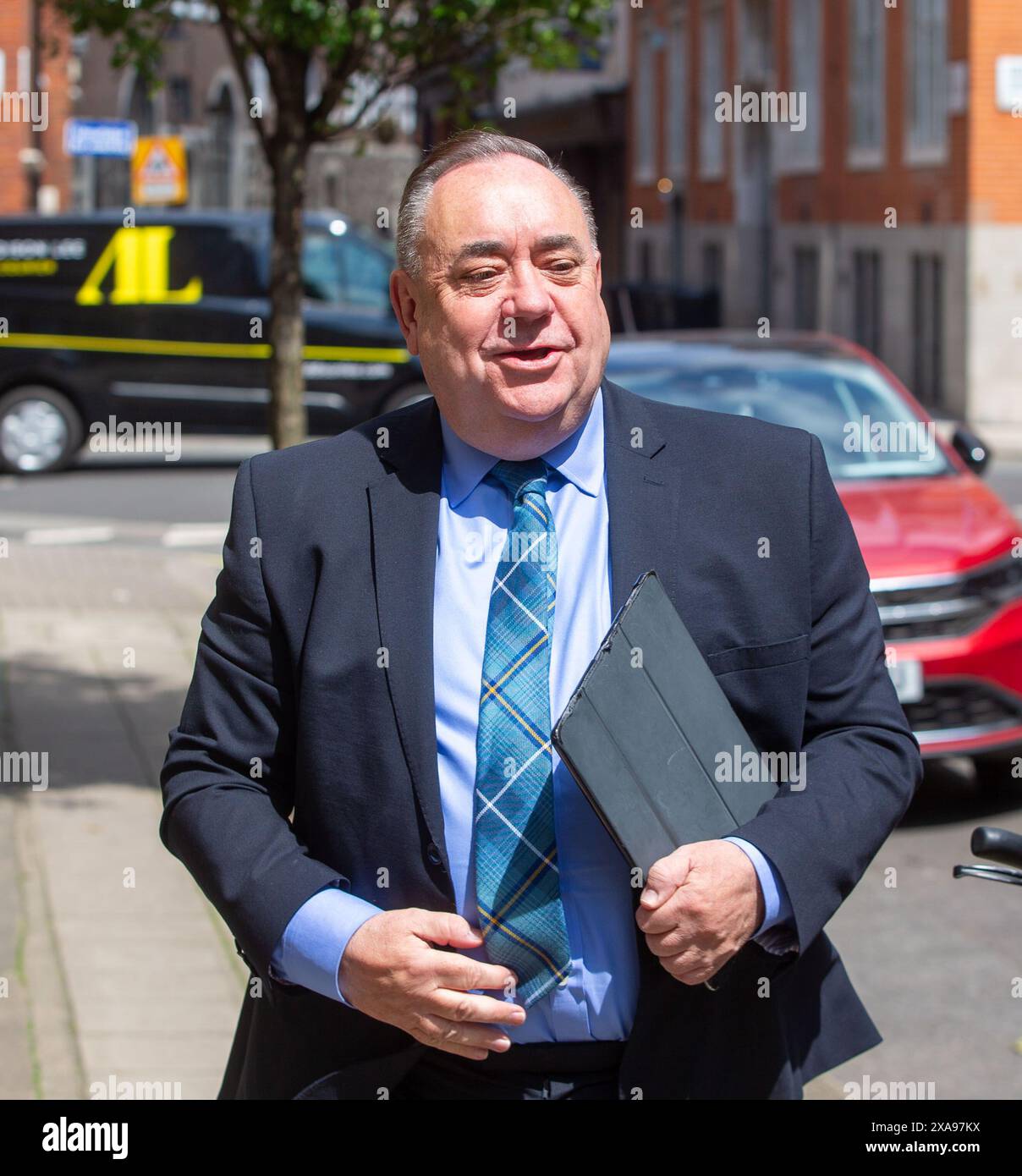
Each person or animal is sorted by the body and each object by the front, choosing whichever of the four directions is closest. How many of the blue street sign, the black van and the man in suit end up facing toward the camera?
2

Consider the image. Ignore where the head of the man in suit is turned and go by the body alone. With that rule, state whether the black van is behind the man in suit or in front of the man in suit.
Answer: behind

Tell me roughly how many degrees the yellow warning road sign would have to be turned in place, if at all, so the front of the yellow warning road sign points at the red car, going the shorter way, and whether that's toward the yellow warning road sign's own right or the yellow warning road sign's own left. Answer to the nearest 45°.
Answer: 0° — it already faces it

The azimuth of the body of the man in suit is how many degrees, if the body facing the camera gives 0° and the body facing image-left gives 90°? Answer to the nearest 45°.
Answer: approximately 0°

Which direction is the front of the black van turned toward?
to the viewer's right

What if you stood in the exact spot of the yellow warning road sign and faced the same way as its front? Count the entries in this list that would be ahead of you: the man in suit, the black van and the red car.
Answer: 3

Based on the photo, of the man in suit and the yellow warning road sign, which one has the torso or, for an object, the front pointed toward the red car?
the yellow warning road sign

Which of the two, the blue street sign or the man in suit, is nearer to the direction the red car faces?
the man in suit

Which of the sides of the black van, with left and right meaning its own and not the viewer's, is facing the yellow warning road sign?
left

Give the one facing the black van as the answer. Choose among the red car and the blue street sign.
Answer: the blue street sign

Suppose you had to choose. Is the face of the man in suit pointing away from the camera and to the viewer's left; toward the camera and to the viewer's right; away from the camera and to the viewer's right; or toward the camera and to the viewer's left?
toward the camera and to the viewer's right
